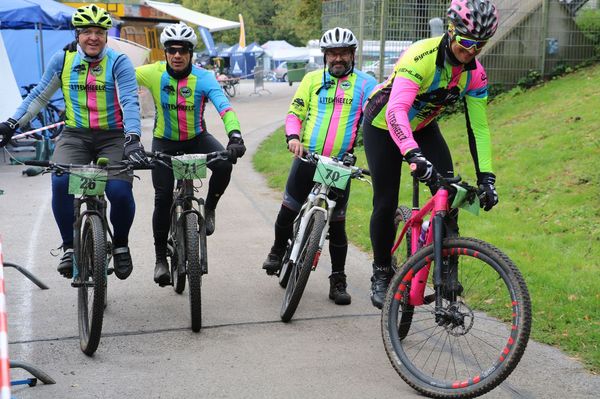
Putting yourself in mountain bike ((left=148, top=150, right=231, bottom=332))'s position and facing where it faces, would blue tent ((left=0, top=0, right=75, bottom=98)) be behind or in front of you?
behind

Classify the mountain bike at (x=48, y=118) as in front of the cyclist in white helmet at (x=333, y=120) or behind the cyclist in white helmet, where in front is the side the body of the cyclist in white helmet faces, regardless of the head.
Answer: behind

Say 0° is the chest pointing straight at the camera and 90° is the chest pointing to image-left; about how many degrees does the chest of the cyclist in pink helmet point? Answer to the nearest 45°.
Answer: approximately 315°

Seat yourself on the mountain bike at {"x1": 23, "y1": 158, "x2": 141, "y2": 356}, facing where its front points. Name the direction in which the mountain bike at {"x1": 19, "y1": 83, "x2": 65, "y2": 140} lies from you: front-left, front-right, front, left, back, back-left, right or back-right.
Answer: back

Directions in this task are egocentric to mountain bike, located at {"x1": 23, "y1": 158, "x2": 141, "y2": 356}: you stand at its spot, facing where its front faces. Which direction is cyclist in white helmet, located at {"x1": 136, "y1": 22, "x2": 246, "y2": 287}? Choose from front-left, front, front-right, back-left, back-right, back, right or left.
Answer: back-left

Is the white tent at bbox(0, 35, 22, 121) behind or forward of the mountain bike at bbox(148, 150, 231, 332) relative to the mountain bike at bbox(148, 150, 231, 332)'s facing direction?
behind

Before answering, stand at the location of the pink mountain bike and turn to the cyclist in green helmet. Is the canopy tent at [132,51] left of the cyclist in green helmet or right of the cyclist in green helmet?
right
